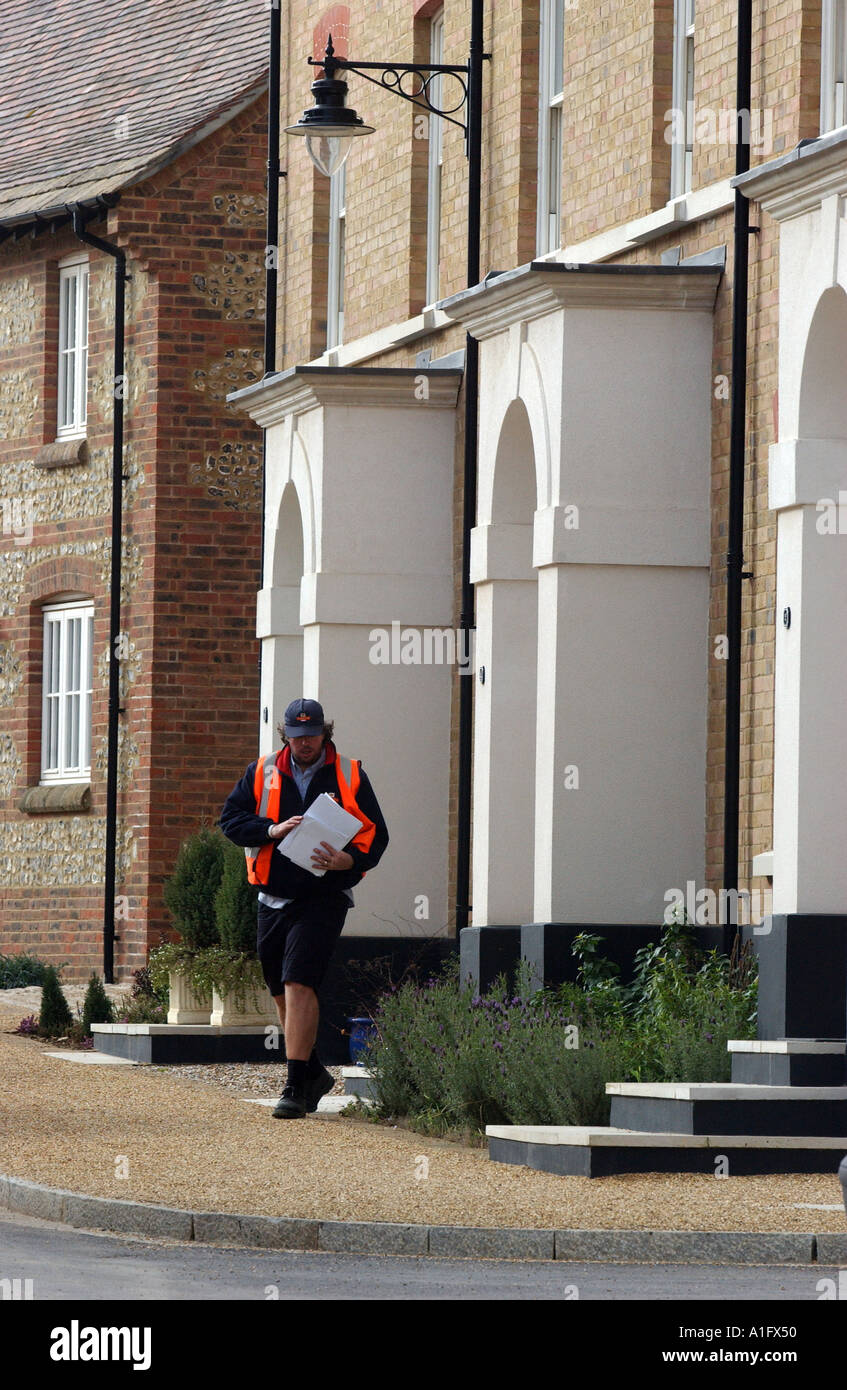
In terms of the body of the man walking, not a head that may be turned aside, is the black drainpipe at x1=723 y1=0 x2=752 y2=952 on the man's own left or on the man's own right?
on the man's own left

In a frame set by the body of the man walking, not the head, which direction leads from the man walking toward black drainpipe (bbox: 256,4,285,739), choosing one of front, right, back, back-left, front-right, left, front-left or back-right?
back

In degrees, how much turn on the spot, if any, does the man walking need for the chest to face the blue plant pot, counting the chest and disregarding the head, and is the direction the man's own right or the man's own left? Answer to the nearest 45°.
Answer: approximately 180°

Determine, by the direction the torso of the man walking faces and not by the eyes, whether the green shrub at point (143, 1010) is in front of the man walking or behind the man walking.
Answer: behind

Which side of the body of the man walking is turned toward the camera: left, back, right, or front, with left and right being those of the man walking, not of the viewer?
front

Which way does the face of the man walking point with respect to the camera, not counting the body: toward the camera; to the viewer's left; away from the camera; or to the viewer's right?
toward the camera

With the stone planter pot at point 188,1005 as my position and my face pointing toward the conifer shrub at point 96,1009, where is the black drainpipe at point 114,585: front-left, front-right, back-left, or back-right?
front-right

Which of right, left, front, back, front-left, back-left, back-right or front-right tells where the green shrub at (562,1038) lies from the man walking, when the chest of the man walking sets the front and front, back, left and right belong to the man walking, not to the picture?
left

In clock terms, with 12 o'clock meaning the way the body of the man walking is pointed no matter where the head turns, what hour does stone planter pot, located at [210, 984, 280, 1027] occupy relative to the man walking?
The stone planter pot is roughly at 6 o'clock from the man walking.

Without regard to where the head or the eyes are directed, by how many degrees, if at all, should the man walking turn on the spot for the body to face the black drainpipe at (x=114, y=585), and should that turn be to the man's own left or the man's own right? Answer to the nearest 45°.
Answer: approximately 180°

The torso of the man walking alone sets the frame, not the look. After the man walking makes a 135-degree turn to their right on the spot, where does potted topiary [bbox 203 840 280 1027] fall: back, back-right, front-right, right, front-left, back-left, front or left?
front-right
